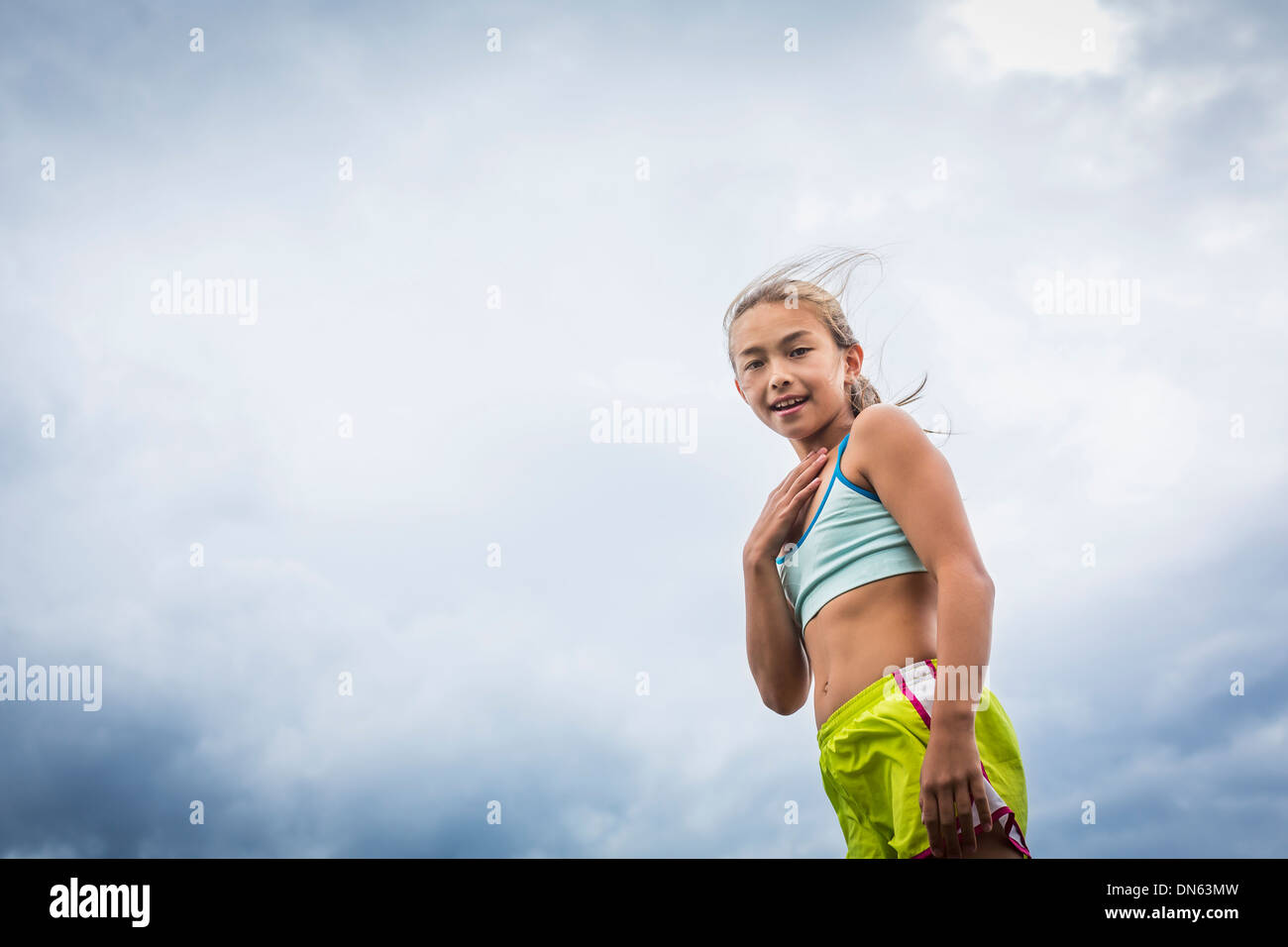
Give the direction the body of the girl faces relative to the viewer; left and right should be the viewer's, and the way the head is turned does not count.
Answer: facing the viewer and to the left of the viewer
